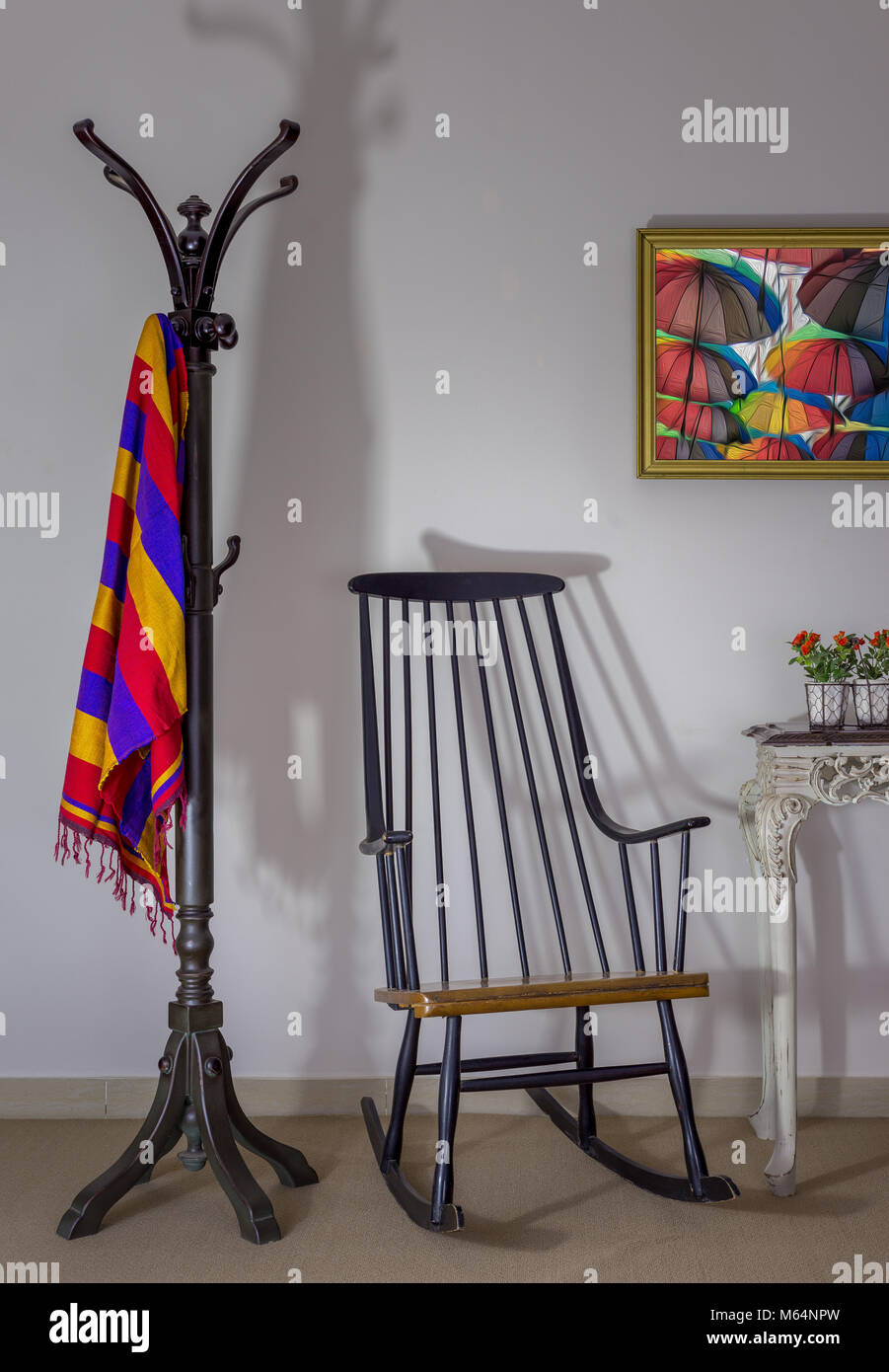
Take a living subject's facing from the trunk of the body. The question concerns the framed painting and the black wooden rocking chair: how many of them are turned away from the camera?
0

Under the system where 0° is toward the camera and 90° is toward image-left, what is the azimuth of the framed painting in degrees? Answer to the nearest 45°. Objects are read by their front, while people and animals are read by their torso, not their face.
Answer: approximately 0°

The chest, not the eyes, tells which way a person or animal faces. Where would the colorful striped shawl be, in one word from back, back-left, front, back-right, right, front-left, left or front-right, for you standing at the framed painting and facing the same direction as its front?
front-right

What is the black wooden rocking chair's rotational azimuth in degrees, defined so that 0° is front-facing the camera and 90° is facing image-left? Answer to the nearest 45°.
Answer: approximately 315°

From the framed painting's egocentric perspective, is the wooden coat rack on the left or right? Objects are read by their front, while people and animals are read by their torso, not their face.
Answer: on its right
